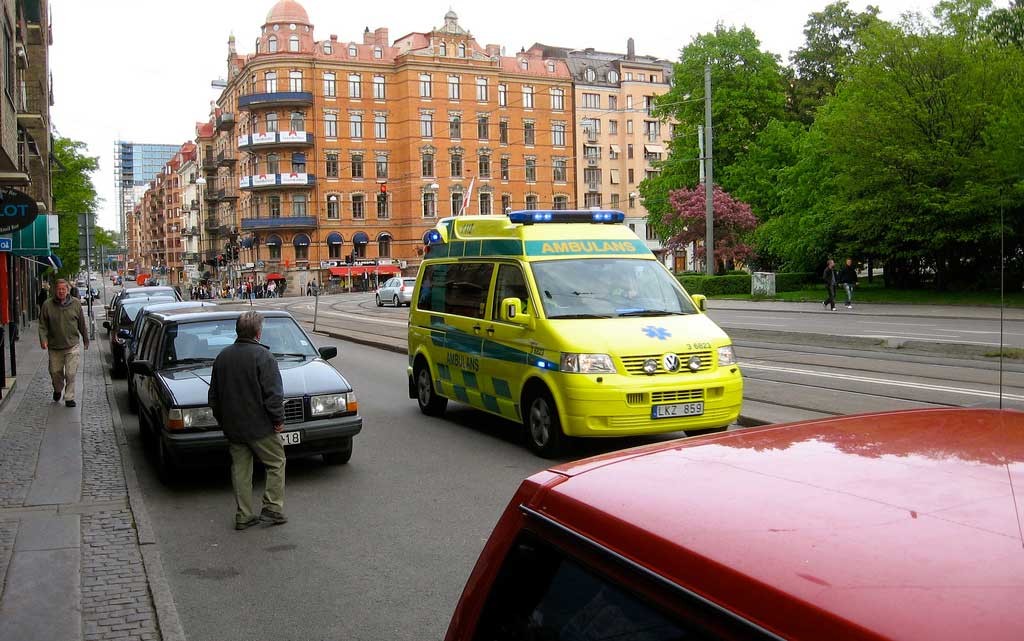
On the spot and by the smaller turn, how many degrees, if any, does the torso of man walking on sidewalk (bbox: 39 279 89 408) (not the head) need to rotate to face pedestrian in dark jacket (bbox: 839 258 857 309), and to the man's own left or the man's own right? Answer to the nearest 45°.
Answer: approximately 135° to the man's own left

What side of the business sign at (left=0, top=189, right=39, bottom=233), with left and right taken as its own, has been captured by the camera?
front

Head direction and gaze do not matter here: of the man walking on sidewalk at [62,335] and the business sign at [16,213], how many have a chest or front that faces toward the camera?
2

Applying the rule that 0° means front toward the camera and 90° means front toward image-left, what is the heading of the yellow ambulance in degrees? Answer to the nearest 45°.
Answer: approximately 315°

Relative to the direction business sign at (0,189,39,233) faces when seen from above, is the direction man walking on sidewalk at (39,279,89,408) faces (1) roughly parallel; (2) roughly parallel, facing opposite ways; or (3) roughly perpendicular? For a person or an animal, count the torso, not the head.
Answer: roughly parallel

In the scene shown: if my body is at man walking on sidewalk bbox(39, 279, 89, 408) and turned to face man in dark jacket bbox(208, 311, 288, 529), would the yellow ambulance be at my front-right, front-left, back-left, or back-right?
front-left

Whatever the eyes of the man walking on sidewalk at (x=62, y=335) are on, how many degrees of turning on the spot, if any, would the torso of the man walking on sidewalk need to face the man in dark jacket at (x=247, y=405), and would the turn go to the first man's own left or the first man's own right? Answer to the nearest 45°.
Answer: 0° — they already face them

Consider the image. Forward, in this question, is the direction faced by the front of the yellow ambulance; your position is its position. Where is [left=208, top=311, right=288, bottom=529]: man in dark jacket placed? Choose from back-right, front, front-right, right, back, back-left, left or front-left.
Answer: right

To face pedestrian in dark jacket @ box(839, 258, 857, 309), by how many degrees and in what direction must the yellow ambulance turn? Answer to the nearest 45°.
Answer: approximately 135° to its left
